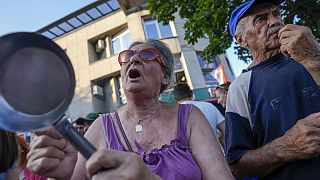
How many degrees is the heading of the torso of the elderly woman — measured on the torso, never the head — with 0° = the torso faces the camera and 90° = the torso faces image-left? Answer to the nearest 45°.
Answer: approximately 45°

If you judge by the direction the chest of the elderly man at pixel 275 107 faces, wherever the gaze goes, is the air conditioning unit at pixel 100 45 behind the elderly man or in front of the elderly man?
behind

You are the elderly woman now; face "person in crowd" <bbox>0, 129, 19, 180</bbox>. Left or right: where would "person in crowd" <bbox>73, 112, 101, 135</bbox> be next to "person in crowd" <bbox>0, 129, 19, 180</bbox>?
right

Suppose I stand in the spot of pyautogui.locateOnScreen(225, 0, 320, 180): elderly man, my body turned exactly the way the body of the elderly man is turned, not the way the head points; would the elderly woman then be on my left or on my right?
on my right

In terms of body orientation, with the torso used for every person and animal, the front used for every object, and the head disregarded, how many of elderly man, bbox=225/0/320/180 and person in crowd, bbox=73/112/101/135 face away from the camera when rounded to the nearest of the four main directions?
0

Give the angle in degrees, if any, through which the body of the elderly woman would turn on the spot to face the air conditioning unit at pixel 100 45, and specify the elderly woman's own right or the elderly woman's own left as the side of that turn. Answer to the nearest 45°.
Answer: approximately 135° to the elderly woman's own right
